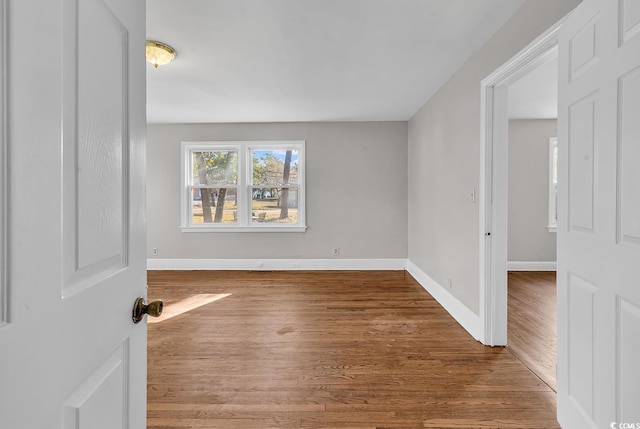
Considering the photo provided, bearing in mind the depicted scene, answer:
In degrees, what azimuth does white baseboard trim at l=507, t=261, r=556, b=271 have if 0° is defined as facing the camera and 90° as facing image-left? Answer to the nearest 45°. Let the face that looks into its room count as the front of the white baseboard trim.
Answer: approximately 0°

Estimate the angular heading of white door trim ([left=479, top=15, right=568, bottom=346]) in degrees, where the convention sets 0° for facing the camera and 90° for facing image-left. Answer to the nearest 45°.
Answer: approximately 90°

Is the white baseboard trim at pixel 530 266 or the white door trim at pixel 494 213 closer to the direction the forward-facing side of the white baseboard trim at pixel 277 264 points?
the white door trim

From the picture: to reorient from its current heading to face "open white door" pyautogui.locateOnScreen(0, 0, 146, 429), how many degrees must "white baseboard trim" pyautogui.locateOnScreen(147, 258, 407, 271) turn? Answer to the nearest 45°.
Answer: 0° — it already faces it
